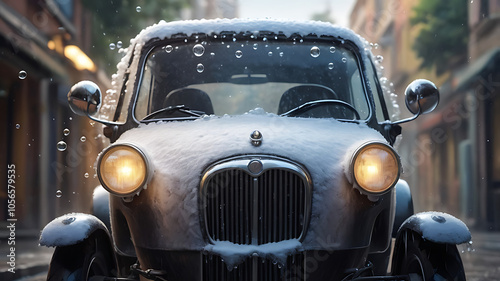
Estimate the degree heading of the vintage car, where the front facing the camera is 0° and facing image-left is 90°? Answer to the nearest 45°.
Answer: approximately 0°

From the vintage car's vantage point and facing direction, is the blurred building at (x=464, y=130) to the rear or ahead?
to the rear
